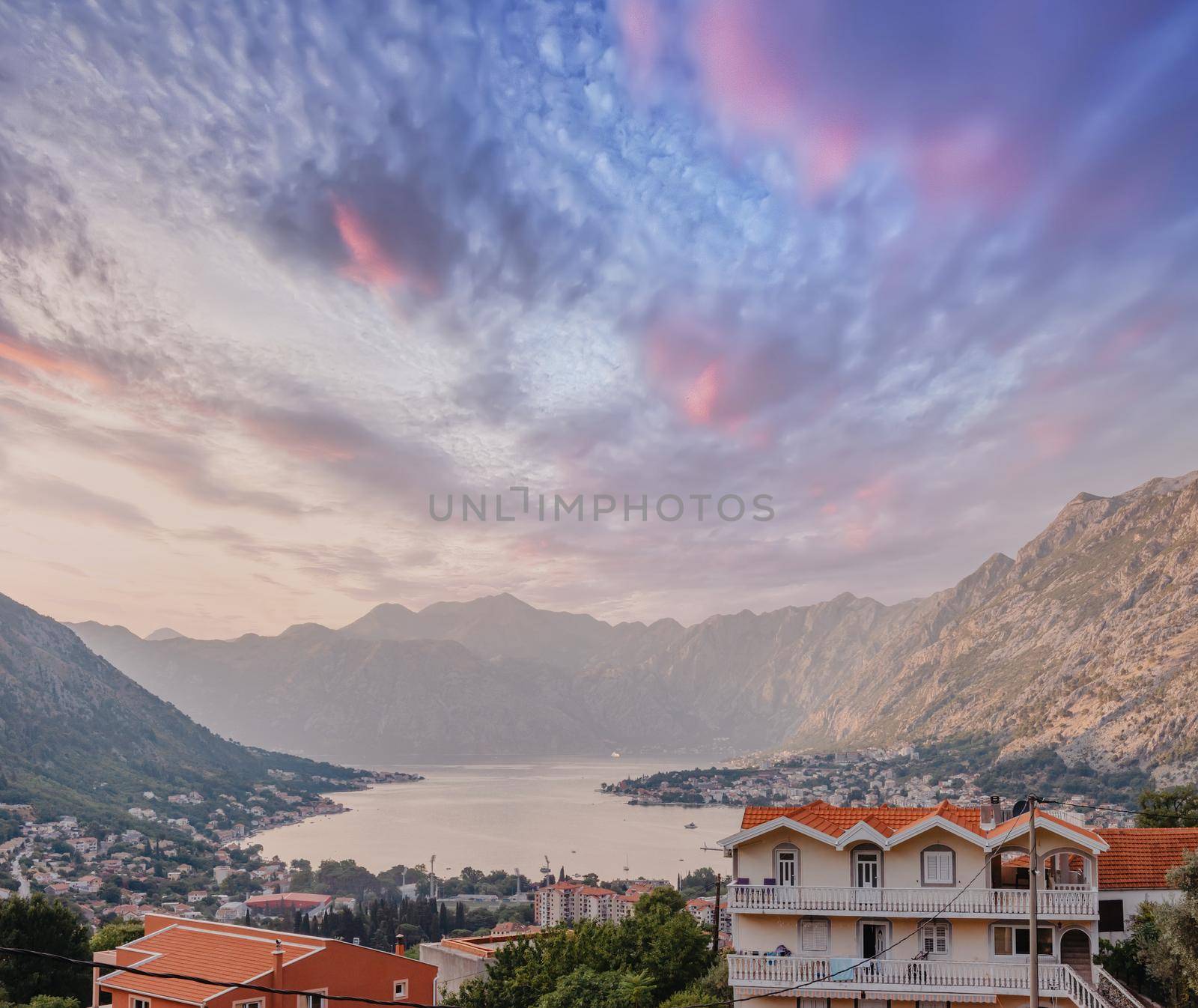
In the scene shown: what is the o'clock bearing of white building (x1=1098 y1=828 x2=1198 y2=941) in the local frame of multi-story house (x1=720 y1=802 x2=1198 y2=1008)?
The white building is roughly at 8 o'clock from the multi-story house.

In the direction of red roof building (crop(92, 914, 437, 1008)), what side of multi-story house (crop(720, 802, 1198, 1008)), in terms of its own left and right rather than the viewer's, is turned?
right

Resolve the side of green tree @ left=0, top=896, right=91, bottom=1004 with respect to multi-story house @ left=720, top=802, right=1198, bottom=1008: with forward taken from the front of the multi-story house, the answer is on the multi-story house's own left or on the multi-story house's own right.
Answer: on the multi-story house's own right

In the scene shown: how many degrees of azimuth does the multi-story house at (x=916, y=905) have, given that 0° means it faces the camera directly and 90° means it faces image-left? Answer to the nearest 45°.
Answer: approximately 0°

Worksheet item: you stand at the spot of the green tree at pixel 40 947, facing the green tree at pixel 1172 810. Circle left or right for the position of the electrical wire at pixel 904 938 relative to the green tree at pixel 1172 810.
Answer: right
